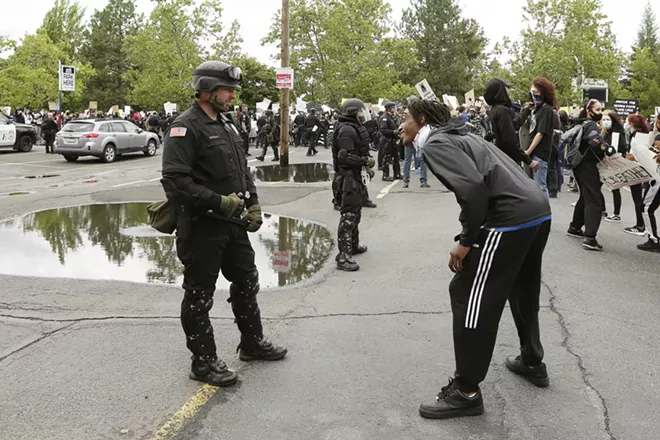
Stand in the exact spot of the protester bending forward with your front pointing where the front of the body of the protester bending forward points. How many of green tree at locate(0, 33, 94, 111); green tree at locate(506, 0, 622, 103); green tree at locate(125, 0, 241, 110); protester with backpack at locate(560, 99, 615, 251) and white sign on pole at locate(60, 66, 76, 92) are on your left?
0

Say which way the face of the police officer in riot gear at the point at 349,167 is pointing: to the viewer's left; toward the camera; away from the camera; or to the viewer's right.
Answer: to the viewer's right

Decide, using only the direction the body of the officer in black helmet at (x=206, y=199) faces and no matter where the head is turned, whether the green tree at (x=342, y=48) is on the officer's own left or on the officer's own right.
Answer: on the officer's own left

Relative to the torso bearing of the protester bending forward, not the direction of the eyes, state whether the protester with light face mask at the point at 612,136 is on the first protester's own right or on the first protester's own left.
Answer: on the first protester's own right

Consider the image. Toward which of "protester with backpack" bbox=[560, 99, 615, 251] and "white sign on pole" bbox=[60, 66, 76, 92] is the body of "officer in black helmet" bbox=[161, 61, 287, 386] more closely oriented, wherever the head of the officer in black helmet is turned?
the protester with backpack

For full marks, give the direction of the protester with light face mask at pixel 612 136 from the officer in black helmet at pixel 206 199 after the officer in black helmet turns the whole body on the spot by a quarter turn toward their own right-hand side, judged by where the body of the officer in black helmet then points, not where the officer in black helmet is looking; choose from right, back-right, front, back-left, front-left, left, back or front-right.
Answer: back

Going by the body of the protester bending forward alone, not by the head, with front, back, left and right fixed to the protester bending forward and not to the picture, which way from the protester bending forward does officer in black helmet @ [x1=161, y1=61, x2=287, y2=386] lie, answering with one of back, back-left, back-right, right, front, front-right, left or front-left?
front

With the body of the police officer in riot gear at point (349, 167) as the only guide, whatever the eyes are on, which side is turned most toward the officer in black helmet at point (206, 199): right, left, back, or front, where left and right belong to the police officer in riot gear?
right

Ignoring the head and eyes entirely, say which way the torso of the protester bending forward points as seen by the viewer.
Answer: to the viewer's left

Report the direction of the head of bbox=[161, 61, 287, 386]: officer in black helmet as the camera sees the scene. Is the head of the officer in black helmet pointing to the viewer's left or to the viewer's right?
to the viewer's right

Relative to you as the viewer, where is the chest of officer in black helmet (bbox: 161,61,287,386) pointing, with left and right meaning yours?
facing the viewer and to the right of the viewer

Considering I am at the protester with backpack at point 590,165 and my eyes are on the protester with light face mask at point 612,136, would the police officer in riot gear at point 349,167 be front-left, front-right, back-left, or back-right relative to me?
back-left

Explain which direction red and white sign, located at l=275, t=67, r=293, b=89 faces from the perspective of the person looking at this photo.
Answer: facing the viewer

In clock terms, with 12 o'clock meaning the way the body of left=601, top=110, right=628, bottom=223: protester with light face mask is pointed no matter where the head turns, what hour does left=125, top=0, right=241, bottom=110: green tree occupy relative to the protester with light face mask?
The green tree is roughly at 3 o'clock from the protester with light face mask.
